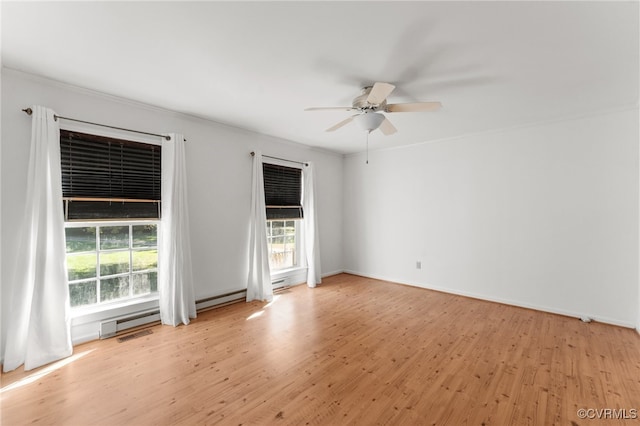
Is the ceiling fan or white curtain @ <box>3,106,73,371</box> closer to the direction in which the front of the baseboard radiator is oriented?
the ceiling fan

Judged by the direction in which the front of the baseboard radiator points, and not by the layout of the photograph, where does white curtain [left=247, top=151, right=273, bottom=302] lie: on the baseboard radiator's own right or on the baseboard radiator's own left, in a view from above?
on the baseboard radiator's own left

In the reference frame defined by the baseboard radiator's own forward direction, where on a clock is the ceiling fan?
The ceiling fan is roughly at 12 o'clock from the baseboard radiator.

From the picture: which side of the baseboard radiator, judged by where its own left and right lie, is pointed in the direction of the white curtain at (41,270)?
right

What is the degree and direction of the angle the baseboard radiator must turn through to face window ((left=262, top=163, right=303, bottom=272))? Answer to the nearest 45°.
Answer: approximately 45° to its left

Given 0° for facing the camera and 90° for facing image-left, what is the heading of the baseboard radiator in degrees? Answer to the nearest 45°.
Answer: approximately 315°
